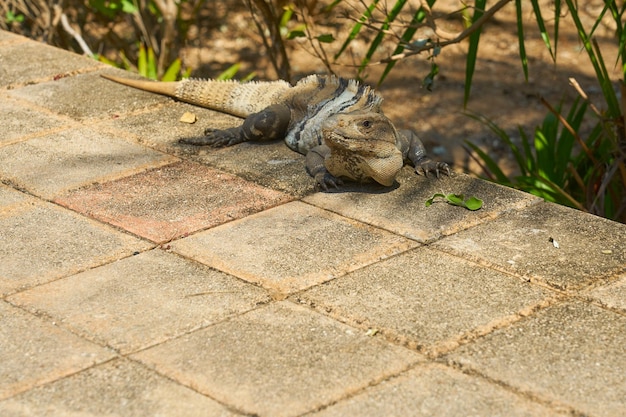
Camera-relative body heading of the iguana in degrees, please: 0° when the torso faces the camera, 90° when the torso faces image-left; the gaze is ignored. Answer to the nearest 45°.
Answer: approximately 315°
